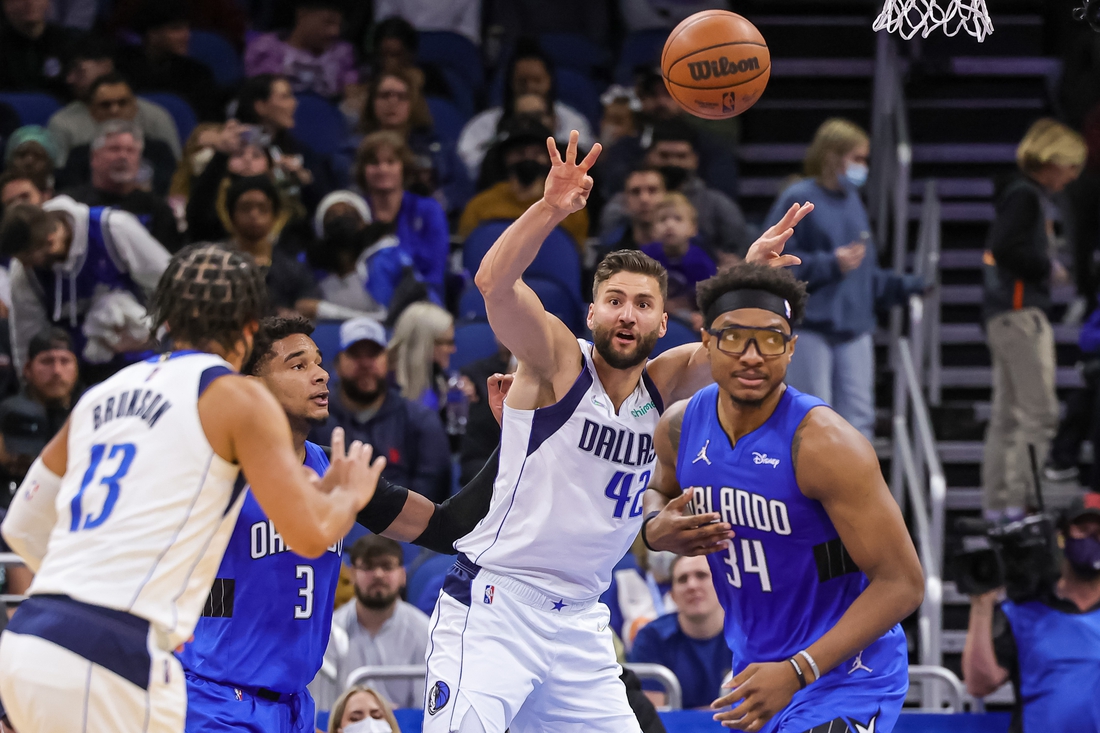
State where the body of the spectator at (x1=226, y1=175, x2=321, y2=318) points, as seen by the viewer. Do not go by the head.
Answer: toward the camera

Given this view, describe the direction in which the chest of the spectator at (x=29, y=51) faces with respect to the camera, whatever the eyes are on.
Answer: toward the camera

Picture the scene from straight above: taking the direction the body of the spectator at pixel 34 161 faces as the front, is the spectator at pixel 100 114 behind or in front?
behind

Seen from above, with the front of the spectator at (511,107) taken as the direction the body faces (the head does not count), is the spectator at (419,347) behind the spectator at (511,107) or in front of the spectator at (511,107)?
in front

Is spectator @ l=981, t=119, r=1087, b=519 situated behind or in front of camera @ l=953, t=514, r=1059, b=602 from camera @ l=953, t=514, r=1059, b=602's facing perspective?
behind

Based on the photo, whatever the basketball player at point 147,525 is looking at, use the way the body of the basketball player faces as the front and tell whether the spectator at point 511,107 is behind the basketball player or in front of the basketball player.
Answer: in front

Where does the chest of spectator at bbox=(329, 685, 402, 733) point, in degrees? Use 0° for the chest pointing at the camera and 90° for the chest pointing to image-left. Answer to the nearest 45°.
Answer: approximately 0°

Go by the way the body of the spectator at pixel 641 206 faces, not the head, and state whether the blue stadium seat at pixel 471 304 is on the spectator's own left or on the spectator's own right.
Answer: on the spectator's own right
